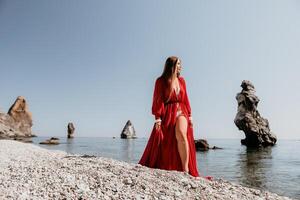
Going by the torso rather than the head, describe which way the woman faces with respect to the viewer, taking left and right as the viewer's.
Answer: facing the viewer and to the right of the viewer

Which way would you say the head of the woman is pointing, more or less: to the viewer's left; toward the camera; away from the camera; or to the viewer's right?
to the viewer's right
